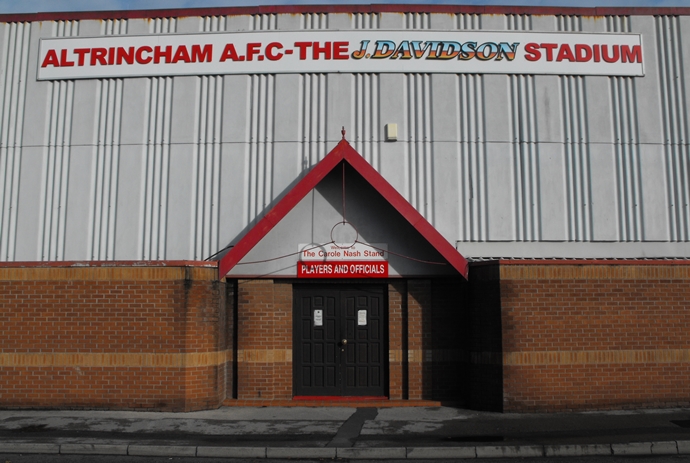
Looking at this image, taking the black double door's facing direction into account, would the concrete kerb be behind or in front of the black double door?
in front

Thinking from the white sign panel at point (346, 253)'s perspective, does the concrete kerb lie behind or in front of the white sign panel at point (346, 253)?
in front

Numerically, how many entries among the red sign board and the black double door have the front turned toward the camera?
2
